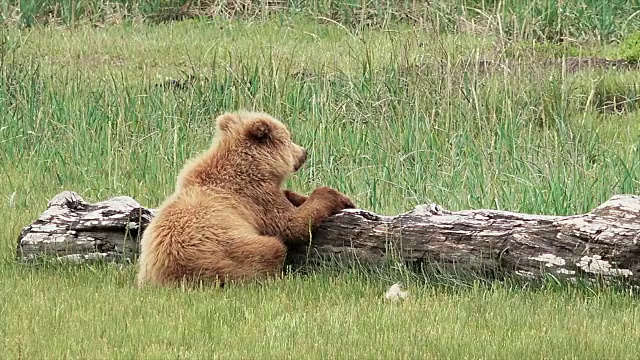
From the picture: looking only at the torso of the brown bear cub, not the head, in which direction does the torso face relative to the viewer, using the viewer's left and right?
facing away from the viewer and to the right of the viewer

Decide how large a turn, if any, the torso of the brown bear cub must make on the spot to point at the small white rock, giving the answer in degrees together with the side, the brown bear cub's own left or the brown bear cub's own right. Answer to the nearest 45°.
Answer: approximately 90° to the brown bear cub's own right
